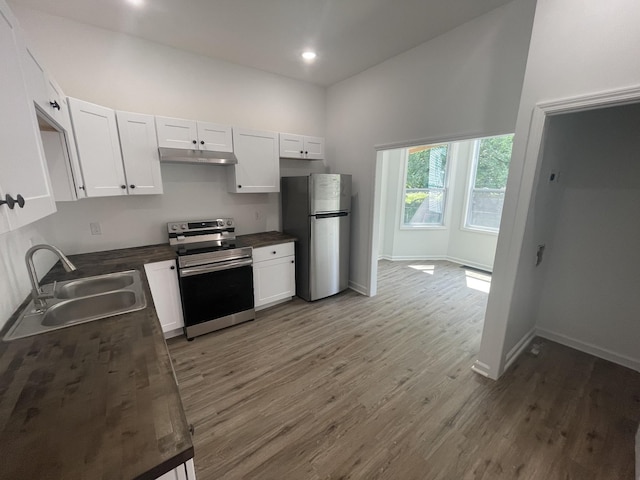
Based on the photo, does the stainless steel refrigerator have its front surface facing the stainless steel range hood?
no

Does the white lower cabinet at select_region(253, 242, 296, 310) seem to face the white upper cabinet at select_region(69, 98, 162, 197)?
no

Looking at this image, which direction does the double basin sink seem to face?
to the viewer's right

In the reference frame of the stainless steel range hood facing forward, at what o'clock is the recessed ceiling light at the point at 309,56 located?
The recessed ceiling light is roughly at 9 o'clock from the stainless steel range hood.

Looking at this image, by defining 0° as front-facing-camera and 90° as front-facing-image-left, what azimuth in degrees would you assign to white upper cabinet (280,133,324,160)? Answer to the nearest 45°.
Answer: approximately 315°

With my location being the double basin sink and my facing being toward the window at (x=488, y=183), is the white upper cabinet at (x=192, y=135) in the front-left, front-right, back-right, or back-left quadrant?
front-left

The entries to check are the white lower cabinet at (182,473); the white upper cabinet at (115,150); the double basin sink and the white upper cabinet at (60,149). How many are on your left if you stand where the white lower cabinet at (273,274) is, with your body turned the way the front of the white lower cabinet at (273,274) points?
0

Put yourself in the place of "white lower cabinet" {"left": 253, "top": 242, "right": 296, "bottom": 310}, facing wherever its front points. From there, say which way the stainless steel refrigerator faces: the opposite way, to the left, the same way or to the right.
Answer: the same way

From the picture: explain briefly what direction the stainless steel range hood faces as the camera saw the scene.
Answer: facing the viewer

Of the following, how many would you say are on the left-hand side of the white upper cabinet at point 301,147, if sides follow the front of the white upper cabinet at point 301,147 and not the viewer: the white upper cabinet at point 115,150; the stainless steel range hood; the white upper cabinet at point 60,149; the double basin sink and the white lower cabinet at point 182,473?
0

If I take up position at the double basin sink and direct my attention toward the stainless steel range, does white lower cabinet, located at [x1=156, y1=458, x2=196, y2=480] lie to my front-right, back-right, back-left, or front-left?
back-right

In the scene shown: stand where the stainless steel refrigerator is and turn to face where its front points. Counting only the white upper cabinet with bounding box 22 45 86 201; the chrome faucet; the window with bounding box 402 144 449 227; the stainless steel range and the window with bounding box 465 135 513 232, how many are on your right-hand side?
3

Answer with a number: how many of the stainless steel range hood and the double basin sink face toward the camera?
1

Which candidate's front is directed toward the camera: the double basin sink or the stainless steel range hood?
the stainless steel range hood

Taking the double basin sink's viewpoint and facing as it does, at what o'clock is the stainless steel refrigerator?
The stainless steel refrigerator is roughly at 12 o'clock from the double basin sink.

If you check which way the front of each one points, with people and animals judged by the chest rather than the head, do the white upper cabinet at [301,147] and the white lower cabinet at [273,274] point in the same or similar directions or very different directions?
same or similar directions

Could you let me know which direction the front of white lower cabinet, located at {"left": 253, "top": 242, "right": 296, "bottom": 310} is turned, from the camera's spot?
facing the viewer and to the right of the viewer

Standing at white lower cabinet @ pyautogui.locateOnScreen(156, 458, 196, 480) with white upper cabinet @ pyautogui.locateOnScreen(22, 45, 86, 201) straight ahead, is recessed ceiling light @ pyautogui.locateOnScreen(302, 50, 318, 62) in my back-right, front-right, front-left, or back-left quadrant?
front-right
